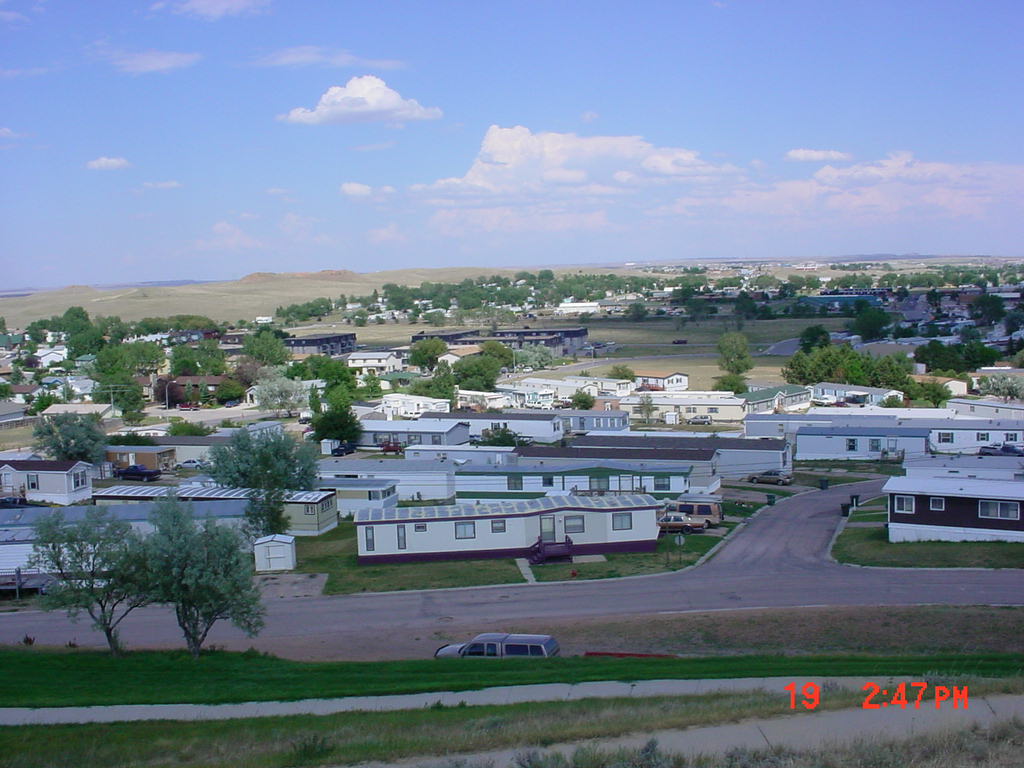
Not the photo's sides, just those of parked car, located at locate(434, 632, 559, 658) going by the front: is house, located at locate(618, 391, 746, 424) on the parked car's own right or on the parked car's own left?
on the parked car's own right

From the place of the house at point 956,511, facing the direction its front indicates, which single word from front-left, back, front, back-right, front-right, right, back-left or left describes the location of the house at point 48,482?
right

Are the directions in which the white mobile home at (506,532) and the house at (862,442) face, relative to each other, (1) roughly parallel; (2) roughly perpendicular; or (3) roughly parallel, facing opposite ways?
roughly parallel

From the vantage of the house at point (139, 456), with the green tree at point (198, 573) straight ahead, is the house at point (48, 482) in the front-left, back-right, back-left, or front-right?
front-right

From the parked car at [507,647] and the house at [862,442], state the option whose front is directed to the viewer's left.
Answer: the parked car

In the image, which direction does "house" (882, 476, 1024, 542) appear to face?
toward the camera

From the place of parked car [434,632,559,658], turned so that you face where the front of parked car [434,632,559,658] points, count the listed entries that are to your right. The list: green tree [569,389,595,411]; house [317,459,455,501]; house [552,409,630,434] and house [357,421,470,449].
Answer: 4

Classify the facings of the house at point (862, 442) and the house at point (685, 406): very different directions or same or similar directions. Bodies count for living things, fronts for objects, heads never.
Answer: same or similar directions

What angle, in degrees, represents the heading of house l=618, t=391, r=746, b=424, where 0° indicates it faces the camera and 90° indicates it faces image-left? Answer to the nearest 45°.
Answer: approximately 0°

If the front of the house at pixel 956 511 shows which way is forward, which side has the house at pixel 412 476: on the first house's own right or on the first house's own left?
on the first house's own right

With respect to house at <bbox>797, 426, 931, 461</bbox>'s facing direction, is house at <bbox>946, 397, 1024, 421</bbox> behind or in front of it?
behind

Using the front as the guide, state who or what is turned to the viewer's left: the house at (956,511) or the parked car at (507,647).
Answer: the parked car

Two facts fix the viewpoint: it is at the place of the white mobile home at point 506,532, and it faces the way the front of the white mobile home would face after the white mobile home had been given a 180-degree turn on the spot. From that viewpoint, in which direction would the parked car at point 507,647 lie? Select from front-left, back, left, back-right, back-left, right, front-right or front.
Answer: back

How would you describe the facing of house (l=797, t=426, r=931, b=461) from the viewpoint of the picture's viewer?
facing the viewer

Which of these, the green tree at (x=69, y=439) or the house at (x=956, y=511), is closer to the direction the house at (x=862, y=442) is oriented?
the house

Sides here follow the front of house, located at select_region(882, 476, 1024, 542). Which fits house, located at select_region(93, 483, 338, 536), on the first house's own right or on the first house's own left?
on the first house's own right

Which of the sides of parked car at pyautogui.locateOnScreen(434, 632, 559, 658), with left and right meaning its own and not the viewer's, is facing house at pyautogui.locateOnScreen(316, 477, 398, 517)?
right

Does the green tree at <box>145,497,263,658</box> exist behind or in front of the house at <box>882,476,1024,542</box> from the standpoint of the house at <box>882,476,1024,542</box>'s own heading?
in front

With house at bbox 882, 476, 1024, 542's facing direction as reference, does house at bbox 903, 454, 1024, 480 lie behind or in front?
behind
